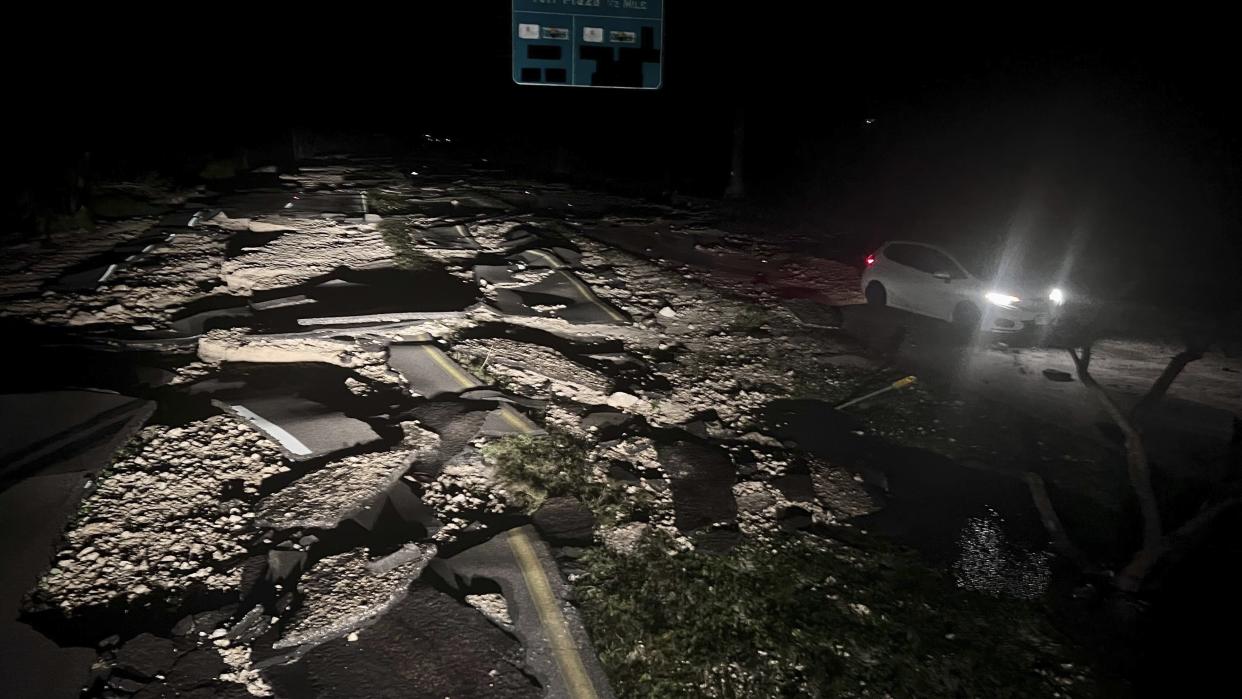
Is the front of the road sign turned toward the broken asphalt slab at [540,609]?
yes

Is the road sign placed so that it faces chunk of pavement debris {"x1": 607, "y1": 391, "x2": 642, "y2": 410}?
yes

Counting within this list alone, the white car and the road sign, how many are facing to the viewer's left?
0

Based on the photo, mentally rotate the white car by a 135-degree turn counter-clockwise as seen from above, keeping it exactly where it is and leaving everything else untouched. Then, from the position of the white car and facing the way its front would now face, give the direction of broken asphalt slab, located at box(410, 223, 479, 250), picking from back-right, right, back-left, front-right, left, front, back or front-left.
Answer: left

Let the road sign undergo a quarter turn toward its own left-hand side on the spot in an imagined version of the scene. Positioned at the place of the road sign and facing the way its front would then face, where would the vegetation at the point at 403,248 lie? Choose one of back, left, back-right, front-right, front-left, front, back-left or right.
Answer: back-right

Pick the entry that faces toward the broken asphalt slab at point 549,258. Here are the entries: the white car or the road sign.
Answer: the road sign

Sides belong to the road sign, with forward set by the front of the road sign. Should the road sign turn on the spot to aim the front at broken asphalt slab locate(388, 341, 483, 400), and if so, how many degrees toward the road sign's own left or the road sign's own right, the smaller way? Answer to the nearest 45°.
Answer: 0° — it already faces it

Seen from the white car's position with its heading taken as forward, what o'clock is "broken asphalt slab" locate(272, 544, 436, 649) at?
The broken asphalt slab is roughly at 2 o'clock from the white car.

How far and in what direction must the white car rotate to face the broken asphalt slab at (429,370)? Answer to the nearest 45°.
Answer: approximately 90° to its right

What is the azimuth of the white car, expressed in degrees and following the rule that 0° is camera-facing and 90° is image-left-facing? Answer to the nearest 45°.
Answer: approximately 315°

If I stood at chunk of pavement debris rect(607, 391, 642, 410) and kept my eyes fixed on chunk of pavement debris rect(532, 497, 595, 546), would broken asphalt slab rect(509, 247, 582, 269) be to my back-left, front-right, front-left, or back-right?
back-right

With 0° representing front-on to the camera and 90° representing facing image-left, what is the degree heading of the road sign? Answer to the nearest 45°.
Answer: approximately 0°

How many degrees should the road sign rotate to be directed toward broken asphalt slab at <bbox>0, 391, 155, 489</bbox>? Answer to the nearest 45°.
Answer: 0° — it already faces it

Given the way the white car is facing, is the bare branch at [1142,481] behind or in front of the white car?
in front

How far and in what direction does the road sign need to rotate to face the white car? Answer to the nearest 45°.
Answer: approximately 45° to its left
